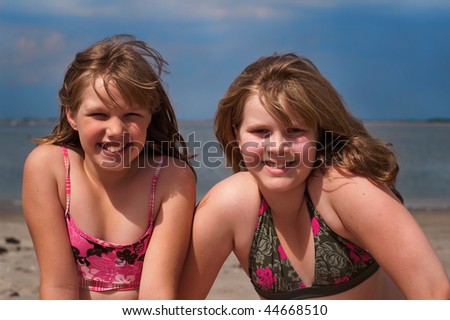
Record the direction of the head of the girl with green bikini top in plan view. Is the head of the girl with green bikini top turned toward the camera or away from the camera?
toward the camera

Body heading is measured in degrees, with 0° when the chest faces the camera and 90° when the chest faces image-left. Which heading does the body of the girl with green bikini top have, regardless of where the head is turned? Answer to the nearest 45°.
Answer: approximately 0°
